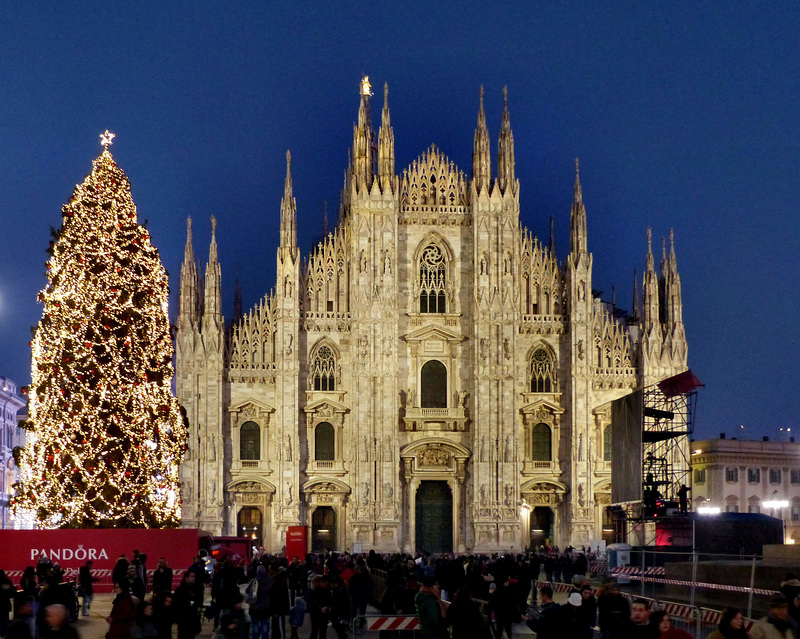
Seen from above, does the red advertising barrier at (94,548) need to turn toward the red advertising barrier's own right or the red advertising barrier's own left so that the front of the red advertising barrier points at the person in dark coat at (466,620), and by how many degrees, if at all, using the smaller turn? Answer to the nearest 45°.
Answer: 0° — it already faces them

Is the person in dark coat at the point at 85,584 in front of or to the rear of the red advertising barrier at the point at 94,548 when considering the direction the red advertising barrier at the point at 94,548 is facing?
in front

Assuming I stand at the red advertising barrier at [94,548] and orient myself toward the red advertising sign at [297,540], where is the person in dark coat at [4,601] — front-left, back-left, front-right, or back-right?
back-right

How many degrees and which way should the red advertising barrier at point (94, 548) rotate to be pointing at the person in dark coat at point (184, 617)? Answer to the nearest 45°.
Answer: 0° — it already faces them

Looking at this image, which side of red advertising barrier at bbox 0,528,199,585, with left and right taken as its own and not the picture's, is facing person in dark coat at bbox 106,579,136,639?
front

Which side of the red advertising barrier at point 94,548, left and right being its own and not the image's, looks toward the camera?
front
